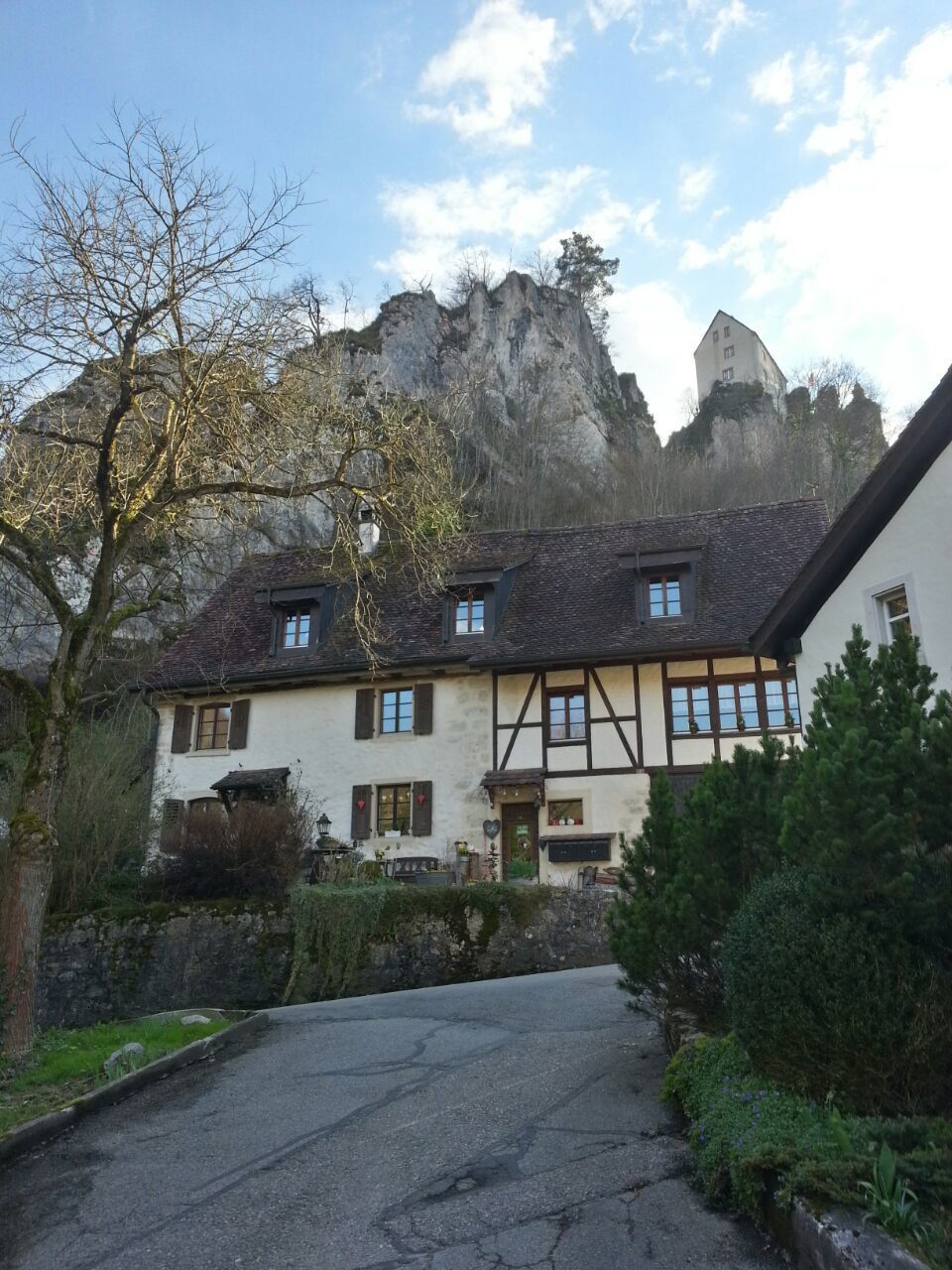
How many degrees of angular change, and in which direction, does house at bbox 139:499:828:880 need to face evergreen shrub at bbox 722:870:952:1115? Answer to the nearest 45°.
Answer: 0° — it already faces it

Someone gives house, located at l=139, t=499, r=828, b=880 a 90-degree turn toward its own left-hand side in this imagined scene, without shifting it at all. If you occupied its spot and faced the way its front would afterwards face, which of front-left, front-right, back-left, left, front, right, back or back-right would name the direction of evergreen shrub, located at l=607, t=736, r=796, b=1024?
right

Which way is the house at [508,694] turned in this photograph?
toward the camera
